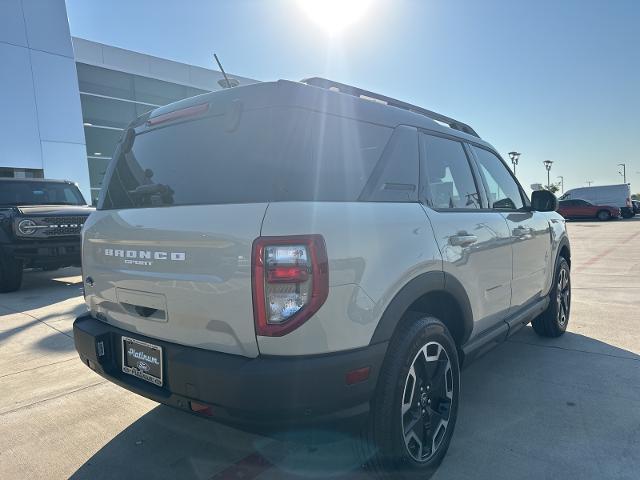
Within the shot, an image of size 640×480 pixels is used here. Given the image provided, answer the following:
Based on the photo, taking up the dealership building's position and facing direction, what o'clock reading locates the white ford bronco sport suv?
The white ford bronco sport suv is roughly at 1 o'clock from the dealership building.

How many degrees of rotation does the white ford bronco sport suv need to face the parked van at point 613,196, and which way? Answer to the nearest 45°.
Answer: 0° — it already faces it

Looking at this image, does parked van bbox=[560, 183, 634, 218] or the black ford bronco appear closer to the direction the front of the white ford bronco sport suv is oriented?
the parked van

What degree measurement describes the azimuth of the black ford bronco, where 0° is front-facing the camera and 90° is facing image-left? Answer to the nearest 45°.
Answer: approximately 315°

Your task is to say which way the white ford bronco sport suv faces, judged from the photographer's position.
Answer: facing away from the viewer and to the right of the viewer
